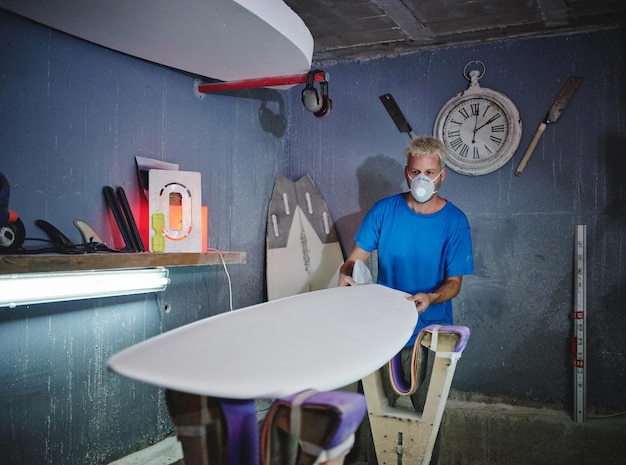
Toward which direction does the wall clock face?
toward the camera

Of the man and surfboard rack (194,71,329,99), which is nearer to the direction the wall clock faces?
the man

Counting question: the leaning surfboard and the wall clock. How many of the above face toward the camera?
2

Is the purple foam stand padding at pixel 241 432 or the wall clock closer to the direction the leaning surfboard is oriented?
the purple foam stand padding

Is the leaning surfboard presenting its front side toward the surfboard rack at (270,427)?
yes

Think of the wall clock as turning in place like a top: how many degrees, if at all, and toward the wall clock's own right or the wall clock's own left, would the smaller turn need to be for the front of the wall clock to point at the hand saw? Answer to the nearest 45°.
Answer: approximately 90° to the wall clock's own left

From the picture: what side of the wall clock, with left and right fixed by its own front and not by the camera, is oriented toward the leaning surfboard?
right

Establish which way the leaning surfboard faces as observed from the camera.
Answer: facing the viewer

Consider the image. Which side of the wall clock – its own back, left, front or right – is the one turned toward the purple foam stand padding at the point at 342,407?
front

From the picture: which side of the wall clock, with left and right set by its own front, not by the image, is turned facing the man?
front
